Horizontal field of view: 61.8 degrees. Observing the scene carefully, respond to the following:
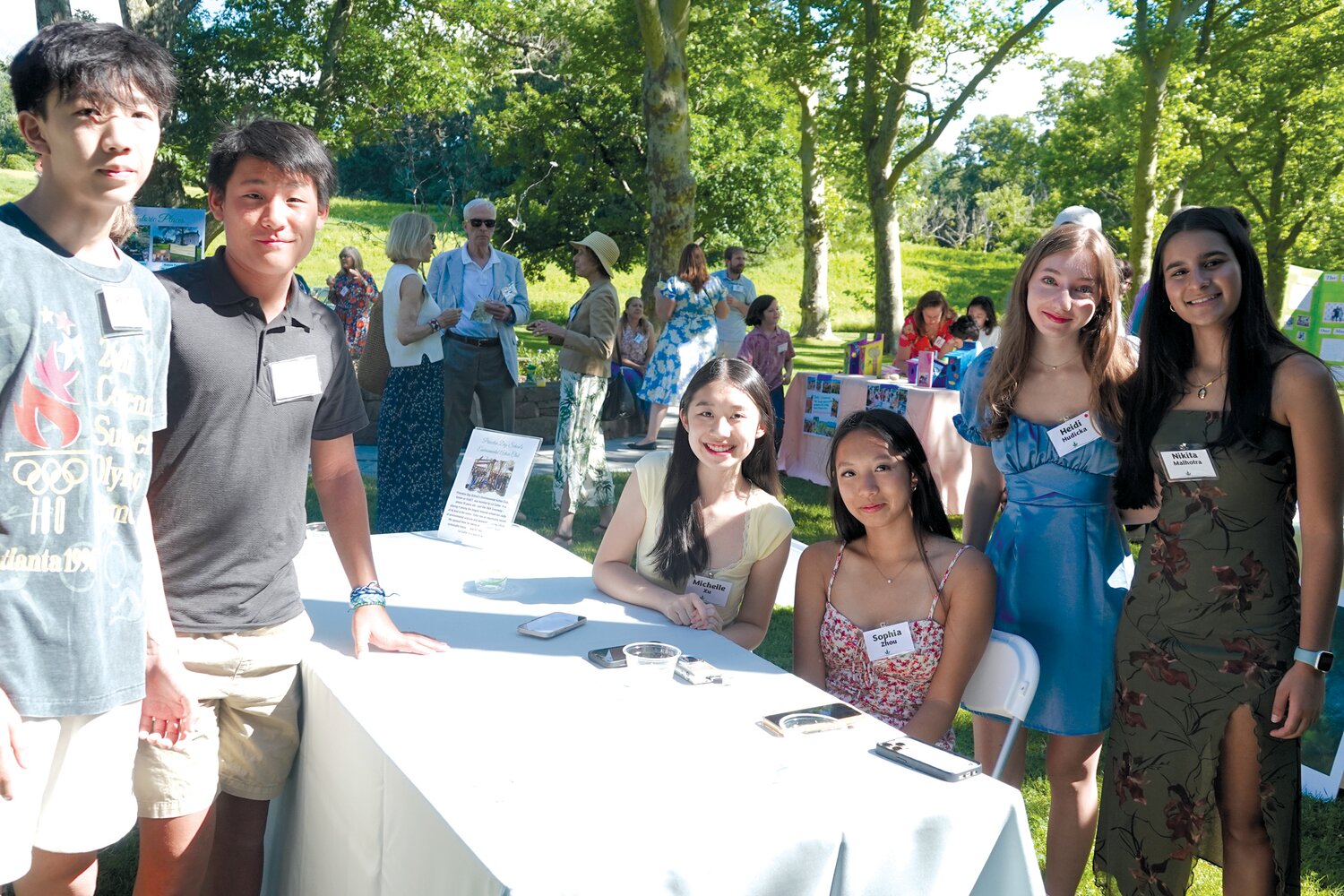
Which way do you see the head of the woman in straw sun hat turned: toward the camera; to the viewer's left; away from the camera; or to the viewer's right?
to the viewer's left

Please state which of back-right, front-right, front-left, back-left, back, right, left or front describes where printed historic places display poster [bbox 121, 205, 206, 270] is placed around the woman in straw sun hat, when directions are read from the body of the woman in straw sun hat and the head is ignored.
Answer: front-right

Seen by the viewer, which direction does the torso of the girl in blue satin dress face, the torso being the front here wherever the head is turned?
toward the camera

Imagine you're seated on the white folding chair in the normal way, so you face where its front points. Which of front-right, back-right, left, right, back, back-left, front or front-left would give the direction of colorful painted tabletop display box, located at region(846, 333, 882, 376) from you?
back-right

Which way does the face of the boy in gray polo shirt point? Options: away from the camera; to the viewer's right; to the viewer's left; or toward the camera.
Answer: toward the camera

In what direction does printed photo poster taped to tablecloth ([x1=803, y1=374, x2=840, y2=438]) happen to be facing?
toward the camera

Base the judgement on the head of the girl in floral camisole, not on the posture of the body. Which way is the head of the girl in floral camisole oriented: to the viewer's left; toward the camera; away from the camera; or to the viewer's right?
toward the camera

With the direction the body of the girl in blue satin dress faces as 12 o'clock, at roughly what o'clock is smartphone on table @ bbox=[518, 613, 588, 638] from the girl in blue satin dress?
The smartphone on table is roughly at 2 o'clock from the girl in blue satin dress.

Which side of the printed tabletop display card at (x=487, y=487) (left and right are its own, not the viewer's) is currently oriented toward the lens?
front

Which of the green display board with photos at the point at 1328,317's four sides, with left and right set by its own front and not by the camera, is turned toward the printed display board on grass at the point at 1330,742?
front

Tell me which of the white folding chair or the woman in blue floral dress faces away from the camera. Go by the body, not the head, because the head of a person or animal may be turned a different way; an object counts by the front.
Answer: the woman in blue floral dress

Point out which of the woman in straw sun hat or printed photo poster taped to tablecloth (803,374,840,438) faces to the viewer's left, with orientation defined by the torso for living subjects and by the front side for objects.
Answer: the woman in straw sun hat

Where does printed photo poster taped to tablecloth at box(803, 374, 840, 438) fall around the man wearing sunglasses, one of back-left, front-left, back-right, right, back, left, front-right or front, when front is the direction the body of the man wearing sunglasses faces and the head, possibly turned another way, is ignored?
back-left

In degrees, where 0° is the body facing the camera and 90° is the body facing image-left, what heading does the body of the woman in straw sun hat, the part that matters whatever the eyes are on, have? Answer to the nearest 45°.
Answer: approximately 90°

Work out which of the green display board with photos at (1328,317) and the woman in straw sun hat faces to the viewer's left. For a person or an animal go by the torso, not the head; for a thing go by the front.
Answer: the woman in straw sun hat
